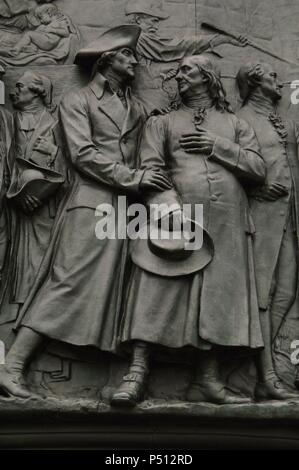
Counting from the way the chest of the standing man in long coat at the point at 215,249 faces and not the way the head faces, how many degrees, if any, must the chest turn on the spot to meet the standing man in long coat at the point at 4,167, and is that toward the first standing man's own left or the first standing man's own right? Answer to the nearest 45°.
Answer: approximately 90° to the first standing man's own right

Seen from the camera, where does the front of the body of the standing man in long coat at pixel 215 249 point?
toward the camera

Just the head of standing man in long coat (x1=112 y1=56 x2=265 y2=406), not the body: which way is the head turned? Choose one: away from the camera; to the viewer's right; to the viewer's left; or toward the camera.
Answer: to the viewer's left

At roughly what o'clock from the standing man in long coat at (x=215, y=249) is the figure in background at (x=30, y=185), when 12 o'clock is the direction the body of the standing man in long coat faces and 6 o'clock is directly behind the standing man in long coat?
The figure in background is roughly at 3 o'clock from the standing man in long coat.

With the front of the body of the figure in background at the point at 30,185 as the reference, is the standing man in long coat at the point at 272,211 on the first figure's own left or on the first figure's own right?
on the first figure's own left

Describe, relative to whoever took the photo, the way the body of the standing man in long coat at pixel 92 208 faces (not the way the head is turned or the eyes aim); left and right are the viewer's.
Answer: facing the viewer and to the right of the viewer

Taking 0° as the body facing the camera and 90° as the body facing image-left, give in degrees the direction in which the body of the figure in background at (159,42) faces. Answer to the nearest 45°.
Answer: approximately 315°
